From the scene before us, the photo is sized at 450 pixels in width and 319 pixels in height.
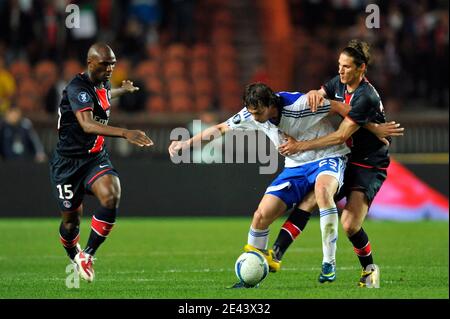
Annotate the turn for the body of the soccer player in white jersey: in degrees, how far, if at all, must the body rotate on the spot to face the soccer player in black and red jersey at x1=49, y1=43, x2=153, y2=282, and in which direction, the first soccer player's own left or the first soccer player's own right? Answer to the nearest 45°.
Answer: approximately 45° to the first soccer player's own right

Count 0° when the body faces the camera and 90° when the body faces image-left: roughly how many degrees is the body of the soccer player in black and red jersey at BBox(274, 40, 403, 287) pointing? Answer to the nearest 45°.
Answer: approximately 45°

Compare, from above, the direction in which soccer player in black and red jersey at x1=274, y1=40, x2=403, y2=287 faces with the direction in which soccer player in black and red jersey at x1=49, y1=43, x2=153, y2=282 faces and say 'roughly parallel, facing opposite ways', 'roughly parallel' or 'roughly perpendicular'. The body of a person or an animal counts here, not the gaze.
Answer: roughly perpendicular

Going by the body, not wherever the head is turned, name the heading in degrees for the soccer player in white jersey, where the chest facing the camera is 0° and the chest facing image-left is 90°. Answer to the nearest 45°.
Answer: approximately 45°

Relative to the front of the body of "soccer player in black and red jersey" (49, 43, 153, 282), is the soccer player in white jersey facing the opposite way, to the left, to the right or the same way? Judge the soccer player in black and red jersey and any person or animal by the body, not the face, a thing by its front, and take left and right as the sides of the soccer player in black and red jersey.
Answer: to the right

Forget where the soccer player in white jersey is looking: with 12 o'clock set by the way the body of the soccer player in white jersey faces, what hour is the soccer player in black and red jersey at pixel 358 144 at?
The soccer player in black and red jersey is roughly at 7 o'clock from the soccer player in white jersey.

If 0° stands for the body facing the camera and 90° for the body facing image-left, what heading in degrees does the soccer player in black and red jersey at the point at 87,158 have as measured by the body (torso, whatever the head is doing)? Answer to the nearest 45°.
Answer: approximately 315°

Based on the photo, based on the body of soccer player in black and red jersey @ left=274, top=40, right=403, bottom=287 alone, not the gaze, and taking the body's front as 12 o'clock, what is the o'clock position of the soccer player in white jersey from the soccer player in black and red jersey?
The soccer player in white jersey is roughly at 1 o'clock from the soccer player in black and red jersey.

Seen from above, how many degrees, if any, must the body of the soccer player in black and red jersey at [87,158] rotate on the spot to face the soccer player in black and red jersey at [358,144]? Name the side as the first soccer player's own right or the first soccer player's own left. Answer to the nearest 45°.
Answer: approximately 45° to the first soccer player's own left
